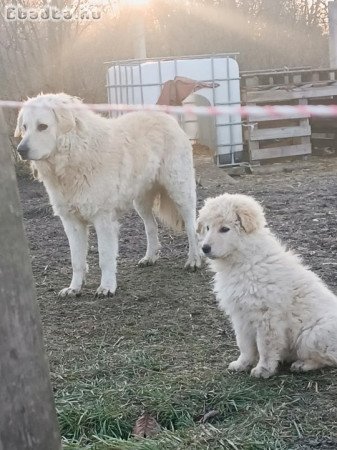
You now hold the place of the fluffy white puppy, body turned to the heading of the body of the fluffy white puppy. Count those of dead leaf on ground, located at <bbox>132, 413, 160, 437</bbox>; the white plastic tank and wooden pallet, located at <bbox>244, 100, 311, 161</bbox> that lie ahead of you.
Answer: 1

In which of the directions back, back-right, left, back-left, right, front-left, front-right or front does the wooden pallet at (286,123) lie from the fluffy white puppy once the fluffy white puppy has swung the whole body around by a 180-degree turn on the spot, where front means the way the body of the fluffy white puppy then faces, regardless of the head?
front-left

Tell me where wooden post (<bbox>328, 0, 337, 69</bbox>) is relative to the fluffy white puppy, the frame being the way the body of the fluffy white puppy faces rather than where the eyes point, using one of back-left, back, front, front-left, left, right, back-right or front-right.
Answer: back-right

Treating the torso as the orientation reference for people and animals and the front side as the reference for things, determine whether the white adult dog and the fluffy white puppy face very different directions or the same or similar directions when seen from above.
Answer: same or similar directions

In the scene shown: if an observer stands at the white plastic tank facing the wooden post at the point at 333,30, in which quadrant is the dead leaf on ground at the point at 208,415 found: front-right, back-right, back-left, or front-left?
back-right

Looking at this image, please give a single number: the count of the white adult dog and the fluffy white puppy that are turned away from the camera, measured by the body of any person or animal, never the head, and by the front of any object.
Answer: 0

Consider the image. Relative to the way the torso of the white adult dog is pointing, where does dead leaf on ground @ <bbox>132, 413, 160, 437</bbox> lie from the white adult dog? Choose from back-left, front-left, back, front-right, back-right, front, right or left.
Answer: front-left

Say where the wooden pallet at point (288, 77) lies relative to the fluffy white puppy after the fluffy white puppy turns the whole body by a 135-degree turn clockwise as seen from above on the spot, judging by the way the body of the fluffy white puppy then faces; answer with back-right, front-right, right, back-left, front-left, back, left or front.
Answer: front

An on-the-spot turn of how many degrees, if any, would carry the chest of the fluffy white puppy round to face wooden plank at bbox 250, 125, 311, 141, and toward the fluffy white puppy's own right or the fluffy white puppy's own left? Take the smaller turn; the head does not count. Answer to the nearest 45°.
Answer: approximately 135° to the fluffy white puppy's own right

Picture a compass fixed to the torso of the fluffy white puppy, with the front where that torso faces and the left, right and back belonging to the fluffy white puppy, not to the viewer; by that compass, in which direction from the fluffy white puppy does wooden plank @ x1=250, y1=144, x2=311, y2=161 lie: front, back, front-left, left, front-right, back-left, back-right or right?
back-right

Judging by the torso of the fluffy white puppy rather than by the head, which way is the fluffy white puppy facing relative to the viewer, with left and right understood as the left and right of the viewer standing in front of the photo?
facing the viewer and to the left of the viewer

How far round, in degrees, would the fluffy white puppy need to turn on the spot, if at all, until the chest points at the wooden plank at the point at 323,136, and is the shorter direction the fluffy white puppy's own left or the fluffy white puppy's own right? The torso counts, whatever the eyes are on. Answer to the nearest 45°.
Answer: approximately 135° to the fluffy white puppy's own right
